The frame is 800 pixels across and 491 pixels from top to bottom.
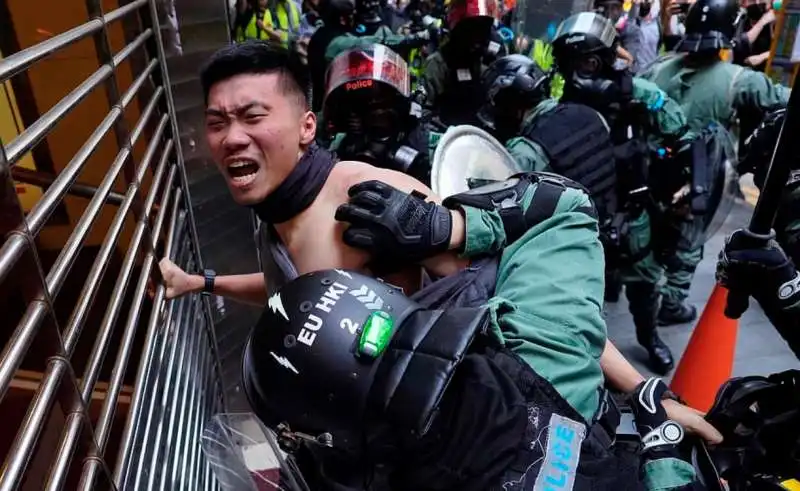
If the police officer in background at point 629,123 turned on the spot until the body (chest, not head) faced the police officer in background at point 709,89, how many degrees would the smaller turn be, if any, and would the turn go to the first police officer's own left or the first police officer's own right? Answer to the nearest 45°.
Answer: approximately 180°

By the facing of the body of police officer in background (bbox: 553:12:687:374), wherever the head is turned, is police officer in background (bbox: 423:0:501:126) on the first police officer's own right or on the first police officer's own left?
on the first police officer's own right

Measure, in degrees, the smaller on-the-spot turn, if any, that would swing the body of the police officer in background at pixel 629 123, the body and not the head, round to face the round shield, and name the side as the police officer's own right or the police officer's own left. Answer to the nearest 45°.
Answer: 0° — they already face it

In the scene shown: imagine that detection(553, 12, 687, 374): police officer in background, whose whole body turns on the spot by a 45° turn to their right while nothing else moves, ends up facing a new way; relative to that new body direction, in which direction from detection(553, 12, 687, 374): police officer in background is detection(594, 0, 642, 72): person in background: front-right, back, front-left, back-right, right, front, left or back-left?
right

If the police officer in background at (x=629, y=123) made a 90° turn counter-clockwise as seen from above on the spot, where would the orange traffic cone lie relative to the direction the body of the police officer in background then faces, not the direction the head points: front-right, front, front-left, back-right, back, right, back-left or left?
front
